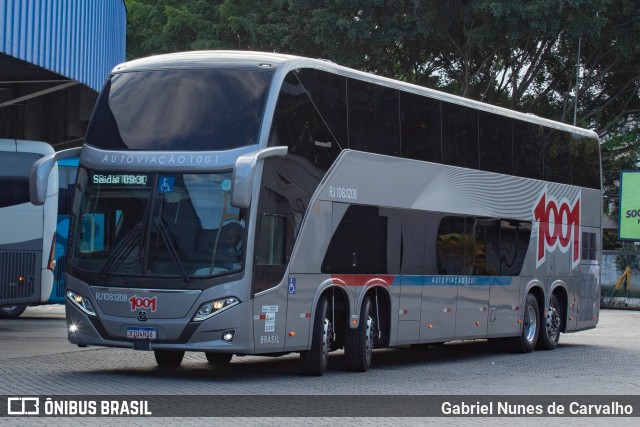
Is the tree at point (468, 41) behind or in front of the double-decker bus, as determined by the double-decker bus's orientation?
behind

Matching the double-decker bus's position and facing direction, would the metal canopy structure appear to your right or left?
on your right

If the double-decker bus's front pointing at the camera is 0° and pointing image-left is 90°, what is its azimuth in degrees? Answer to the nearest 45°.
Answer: approximately 45°

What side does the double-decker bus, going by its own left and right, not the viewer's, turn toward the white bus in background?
right

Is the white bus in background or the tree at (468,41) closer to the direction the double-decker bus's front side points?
the white bus in background
